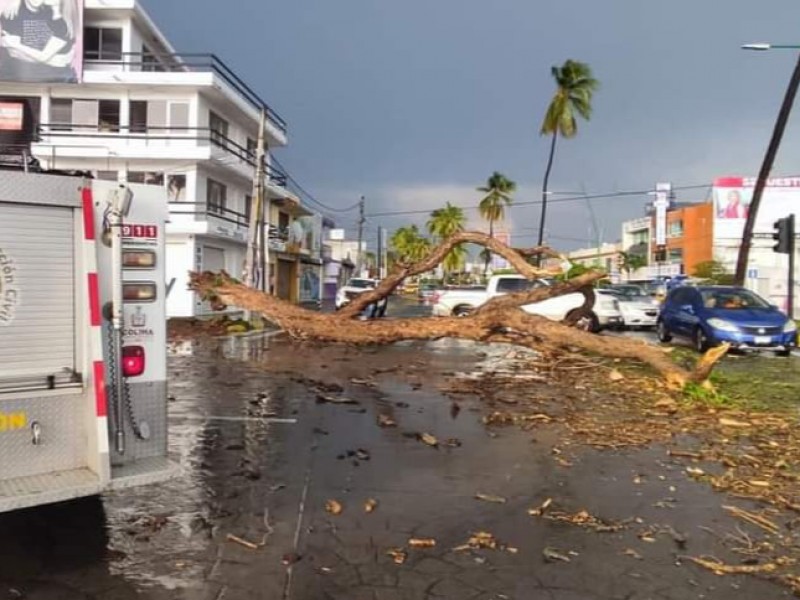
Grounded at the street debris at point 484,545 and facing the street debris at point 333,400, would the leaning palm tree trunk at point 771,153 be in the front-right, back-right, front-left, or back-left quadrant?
front-right

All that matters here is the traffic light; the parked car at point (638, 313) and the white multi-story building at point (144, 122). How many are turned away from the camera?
0

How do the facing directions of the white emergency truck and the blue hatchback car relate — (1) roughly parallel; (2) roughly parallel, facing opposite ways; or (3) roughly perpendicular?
roughly parallel, facing opposite ways

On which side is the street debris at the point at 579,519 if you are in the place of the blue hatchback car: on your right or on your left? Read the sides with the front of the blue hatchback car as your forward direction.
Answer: on your right

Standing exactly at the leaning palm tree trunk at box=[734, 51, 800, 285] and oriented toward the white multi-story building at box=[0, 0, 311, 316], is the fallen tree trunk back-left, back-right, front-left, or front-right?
front-left

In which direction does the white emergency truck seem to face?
away from the camera

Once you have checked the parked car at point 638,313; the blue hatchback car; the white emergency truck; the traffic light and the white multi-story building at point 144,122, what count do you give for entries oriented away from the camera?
1

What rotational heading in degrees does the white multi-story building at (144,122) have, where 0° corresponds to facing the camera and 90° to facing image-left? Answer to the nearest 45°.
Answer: approximately 315°

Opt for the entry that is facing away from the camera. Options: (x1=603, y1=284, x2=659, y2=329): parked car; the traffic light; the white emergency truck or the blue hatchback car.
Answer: the white emergency truck

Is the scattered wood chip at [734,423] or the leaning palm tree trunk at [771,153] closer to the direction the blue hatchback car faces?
the scattered wood chip
